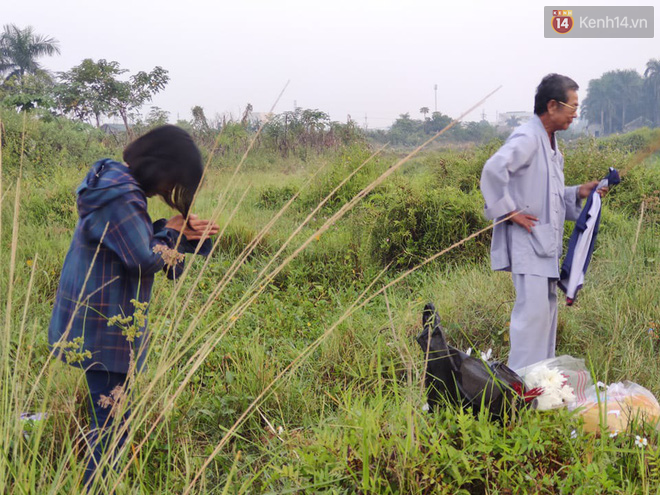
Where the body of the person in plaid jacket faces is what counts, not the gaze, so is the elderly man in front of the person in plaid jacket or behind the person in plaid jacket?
in front

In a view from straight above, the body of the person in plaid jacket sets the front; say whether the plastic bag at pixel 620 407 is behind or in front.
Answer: in front

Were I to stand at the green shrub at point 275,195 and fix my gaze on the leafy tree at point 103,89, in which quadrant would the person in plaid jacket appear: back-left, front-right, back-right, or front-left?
back-left

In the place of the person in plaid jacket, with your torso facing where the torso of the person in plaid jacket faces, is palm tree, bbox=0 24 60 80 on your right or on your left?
on your left

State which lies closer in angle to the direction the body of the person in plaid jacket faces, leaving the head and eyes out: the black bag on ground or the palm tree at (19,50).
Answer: the black bag on ground

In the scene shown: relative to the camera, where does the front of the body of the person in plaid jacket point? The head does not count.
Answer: to the viewer's right
